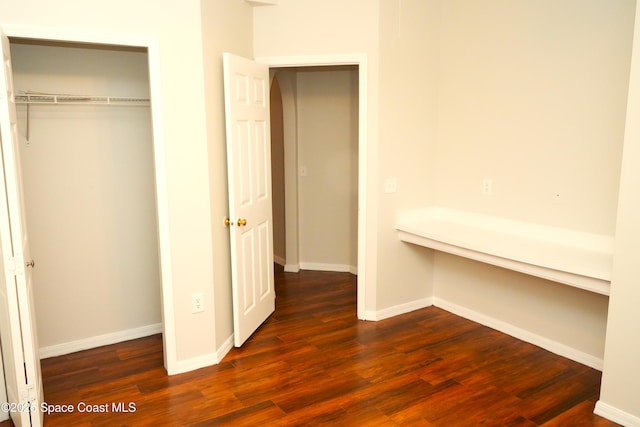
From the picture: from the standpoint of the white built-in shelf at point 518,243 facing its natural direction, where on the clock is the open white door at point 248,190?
The open white door is roughly at 1 o'clock from the white built-in shelf.

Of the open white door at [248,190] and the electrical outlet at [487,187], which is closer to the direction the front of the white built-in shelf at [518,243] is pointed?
the open white door

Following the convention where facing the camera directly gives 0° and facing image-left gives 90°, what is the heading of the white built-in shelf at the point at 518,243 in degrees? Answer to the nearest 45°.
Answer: approximately 45°

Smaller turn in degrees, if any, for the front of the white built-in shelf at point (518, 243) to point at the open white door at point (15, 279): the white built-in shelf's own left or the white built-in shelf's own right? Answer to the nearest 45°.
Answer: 0° — it already faces it

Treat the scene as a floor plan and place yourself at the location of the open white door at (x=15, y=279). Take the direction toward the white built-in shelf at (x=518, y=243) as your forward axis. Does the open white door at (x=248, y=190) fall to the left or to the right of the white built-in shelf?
left
